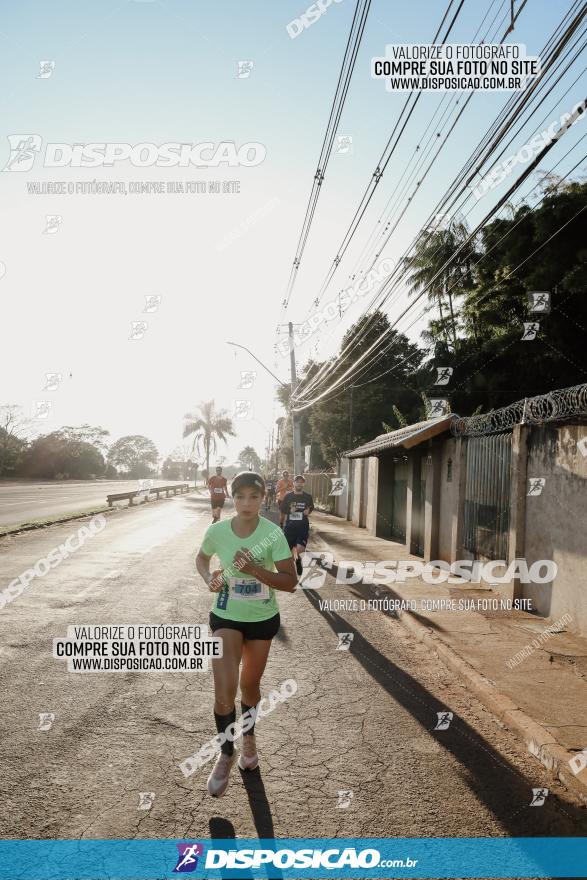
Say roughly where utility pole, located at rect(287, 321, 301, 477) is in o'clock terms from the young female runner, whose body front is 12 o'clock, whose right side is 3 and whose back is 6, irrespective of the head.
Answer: The utility pole is roughly at 6 o'clock from the young female runner.

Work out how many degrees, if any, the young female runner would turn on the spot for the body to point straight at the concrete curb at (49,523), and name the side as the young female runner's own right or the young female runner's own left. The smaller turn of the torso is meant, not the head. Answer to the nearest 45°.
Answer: approximately 180°

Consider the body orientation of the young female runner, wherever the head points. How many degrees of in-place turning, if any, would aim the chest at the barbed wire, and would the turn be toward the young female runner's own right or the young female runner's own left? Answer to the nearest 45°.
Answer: approximately 135° to the young female runner's own left

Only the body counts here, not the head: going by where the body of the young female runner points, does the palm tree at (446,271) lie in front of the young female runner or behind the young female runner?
behind

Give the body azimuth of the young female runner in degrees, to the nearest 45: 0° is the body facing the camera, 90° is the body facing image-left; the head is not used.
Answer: approximately 0°

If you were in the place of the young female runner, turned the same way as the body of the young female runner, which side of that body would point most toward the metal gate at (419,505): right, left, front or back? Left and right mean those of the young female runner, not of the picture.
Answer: back
